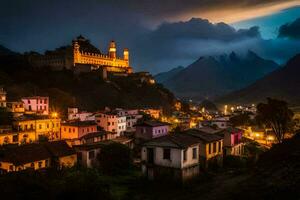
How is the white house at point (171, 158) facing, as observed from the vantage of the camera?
facing the viewer and to the left of the viewer

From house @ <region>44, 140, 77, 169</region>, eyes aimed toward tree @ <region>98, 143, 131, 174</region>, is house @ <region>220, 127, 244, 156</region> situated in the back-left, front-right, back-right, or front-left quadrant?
front-left

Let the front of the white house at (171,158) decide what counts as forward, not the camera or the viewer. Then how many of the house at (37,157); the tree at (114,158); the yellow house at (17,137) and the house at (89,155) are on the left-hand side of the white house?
0

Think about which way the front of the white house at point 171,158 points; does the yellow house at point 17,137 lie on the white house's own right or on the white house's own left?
on the white house's own right

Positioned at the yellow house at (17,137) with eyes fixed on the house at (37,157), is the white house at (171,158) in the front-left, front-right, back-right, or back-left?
front-left

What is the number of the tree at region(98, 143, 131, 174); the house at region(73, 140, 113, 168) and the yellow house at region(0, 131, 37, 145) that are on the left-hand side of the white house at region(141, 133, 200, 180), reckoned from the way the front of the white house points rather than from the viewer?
0

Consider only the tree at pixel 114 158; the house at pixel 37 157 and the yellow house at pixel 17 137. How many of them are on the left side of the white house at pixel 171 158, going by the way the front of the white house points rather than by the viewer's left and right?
0

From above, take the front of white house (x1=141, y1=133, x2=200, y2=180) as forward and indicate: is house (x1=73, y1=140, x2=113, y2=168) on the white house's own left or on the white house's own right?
on the white house's own right

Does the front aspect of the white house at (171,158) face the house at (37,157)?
no

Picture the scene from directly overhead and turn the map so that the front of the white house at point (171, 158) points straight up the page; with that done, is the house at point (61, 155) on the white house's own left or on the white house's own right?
on the white house's own right

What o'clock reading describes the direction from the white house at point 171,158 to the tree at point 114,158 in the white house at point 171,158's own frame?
The tree is roughly at 3 o'clock from the white house.
